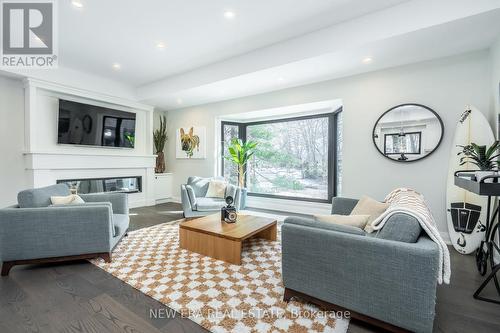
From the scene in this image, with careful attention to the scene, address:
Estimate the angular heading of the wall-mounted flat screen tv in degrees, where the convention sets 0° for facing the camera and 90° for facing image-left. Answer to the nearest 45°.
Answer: approximately 315°

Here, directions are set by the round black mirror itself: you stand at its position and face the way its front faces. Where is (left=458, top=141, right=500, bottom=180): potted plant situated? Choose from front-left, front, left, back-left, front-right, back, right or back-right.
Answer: front-left

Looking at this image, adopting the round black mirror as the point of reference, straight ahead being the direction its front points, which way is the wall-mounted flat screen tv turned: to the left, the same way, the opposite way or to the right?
to the left

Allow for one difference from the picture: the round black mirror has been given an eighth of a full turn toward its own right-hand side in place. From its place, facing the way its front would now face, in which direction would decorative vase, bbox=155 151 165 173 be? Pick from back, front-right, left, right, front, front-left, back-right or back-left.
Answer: front-right

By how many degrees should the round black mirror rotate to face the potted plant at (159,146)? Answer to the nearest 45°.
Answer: approximately 90° to its right

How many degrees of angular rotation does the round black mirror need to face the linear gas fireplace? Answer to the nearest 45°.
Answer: approximately 90° to its right

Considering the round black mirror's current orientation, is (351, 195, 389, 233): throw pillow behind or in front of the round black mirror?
in front

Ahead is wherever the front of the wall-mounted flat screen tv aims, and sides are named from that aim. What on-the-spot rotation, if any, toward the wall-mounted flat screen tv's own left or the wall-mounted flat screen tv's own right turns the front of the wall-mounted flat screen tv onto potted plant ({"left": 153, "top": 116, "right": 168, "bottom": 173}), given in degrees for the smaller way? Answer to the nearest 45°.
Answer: approximately 90° to the wall-mounted flat screen tv's own left

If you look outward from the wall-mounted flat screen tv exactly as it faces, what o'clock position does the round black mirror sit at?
The round black mirror is roughly at 12 o'clock from the wall-mounted flat screen tv.

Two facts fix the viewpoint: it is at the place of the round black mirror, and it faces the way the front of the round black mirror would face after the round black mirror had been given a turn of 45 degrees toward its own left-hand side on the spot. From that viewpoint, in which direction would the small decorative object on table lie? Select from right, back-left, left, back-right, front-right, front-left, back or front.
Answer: right

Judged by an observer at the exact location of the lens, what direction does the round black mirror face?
facing the viewer

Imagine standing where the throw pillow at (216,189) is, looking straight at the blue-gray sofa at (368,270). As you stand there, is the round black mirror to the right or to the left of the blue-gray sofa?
left

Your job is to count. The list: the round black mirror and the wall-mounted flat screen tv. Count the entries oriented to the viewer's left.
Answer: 0

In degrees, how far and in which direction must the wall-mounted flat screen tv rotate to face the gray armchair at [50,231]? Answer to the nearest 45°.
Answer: approximately 45° to its right

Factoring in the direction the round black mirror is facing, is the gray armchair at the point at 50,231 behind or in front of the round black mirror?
in front

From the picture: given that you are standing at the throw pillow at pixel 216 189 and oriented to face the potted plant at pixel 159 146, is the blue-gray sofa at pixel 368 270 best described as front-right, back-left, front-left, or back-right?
back-left

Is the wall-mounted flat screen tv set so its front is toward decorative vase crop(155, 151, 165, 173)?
no
